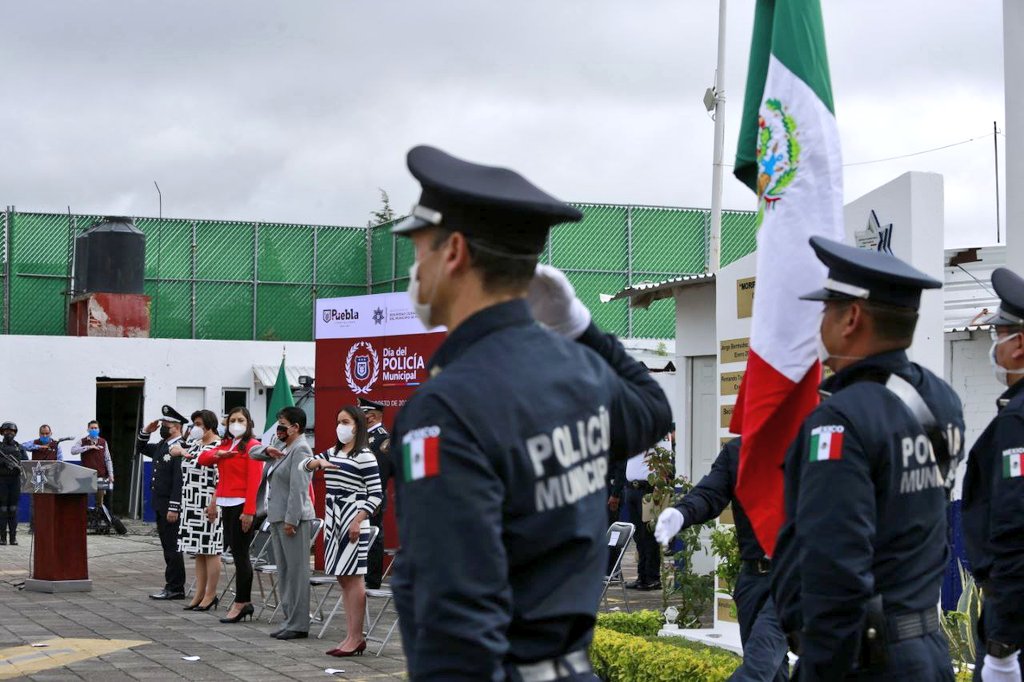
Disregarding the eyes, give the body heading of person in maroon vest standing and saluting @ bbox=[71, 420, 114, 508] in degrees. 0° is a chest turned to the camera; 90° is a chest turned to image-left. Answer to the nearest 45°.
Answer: approximately 0°

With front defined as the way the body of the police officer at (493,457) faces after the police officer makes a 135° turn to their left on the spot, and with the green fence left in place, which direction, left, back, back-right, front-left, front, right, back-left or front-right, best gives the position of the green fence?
back

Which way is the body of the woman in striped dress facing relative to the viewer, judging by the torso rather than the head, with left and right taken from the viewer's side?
facing the viewer and to the left of the viewer

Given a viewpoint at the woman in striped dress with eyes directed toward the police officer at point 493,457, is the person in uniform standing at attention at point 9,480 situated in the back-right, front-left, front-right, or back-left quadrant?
back-right

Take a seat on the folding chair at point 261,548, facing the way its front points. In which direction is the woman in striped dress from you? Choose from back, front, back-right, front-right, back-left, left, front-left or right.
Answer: front-left

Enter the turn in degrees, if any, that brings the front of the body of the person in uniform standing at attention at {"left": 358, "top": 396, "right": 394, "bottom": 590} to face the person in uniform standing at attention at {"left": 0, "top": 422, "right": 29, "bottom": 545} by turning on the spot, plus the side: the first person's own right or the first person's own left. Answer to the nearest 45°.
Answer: approximately 90° to the first person's own right

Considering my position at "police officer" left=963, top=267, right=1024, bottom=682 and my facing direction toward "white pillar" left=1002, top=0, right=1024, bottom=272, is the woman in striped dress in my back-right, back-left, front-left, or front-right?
front-left

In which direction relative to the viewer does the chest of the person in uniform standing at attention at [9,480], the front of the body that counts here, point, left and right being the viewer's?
facing the viewer

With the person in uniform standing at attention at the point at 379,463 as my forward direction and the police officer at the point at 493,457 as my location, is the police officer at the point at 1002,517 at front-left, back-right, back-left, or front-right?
front-right

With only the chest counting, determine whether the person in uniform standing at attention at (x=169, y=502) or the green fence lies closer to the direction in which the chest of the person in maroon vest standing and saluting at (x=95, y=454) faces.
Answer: the person in uniform standing at attention
